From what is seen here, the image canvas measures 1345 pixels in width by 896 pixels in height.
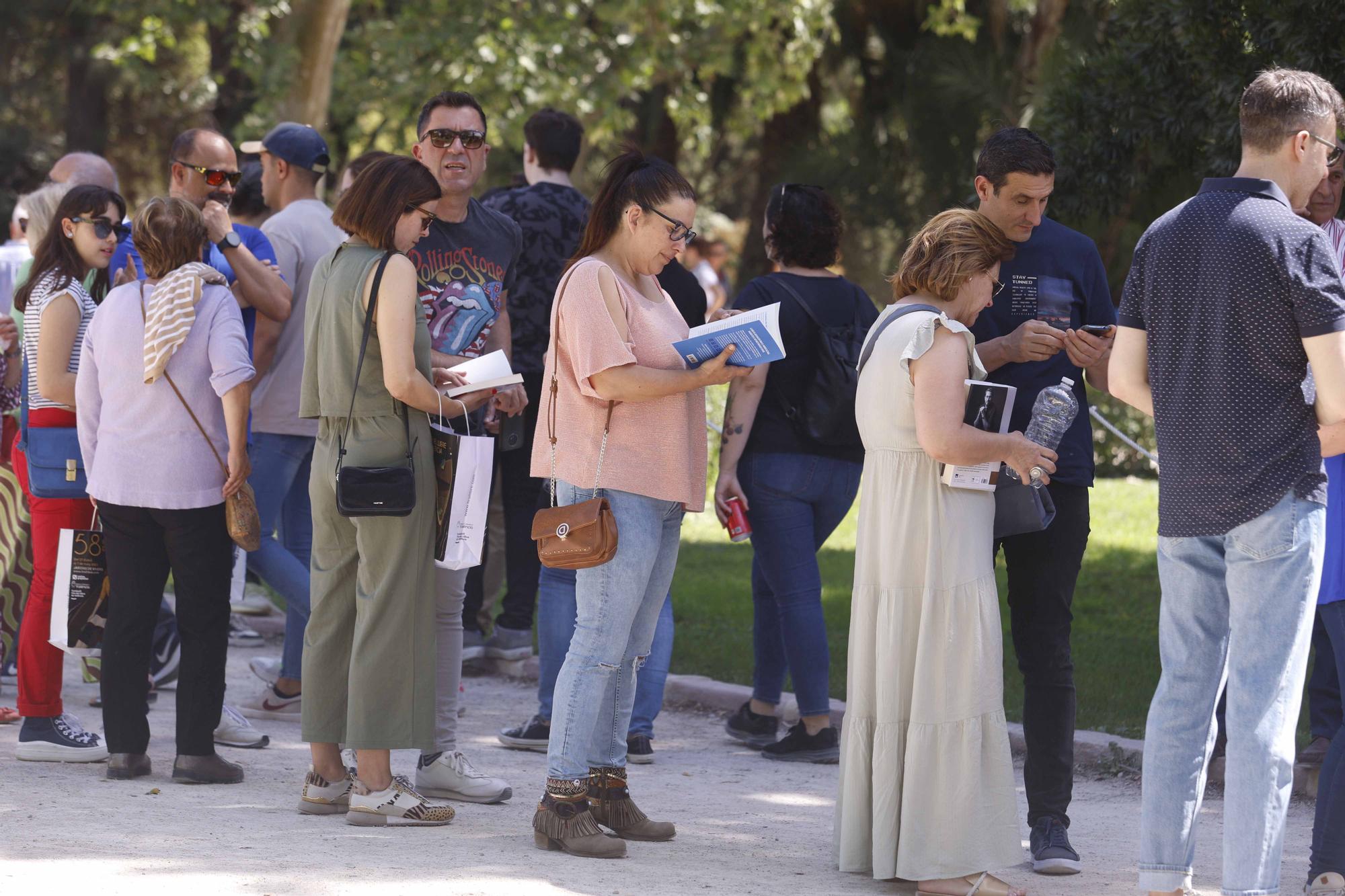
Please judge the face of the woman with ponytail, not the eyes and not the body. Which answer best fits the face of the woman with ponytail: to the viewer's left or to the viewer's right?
to the viewer's right

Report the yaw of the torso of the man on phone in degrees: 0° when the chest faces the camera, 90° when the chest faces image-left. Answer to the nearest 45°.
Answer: approximately 0°

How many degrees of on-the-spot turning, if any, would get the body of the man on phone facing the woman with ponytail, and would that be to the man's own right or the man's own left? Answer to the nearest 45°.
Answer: approximately 90° to the man's own right

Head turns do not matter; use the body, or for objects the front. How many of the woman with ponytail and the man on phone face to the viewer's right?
1

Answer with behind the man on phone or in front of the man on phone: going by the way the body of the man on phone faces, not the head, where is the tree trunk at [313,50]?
behind

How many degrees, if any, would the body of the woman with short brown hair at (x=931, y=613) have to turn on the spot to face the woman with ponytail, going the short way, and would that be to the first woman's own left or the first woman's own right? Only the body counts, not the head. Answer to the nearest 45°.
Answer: approximately 180°

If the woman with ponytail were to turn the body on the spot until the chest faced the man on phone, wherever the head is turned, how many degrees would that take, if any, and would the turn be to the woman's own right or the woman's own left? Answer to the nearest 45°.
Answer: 0° — they already face them

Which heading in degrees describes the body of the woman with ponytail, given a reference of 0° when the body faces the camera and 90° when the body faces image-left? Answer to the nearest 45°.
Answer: approximately 270°

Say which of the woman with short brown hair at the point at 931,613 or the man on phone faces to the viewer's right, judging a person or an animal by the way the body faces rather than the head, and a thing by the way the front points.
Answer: the woman with short brown hair

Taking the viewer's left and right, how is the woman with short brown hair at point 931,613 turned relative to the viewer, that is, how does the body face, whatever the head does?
facing to the right of the viewer

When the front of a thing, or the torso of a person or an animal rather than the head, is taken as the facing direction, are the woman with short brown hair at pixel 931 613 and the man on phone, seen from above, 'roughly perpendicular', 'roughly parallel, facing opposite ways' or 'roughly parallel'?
roughly perpendicular

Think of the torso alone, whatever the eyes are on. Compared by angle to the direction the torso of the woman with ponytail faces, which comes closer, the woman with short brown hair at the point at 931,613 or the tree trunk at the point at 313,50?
the woman with short brown hair

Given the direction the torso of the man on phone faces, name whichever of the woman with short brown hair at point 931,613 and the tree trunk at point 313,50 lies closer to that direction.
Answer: the woman with short brown hair
